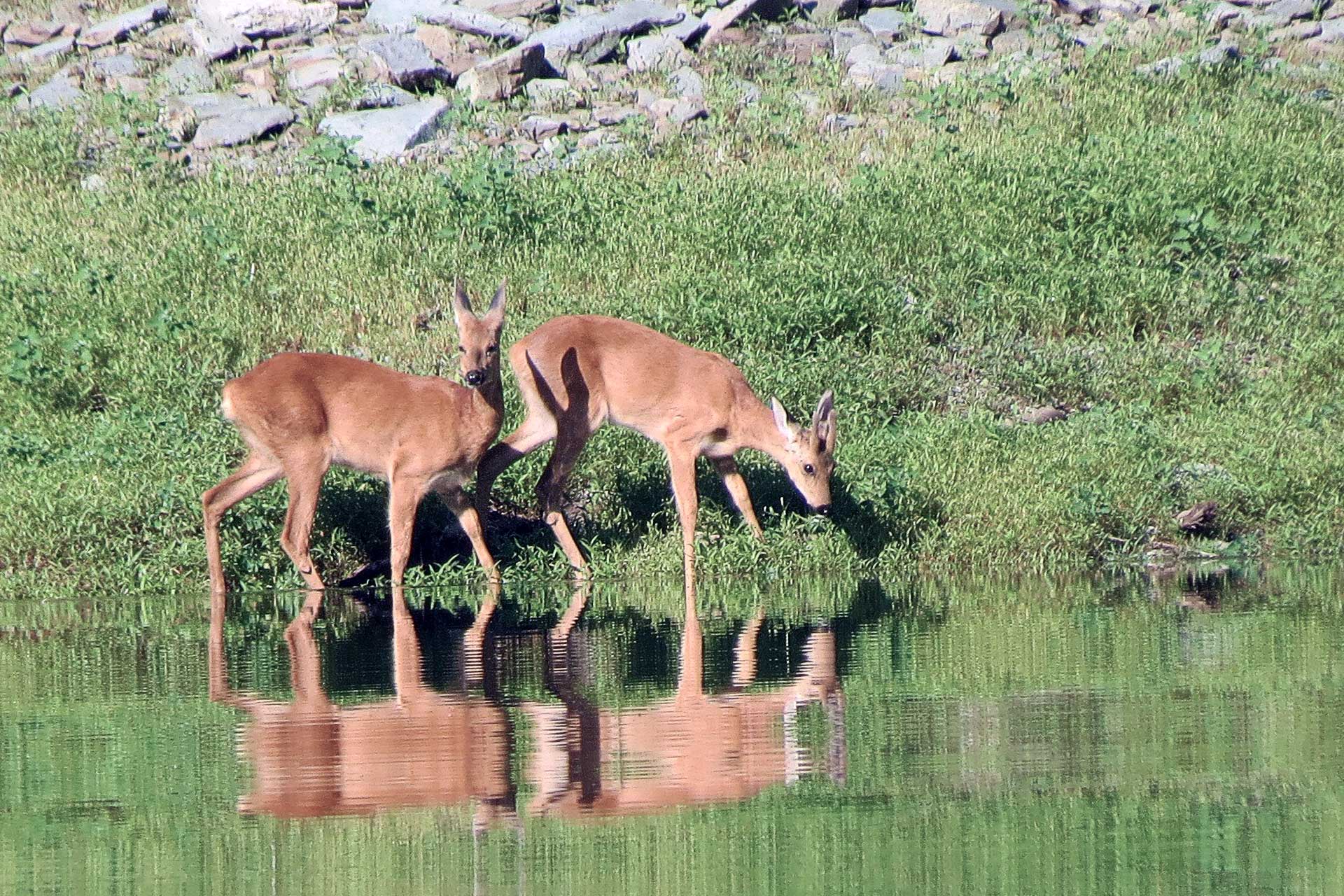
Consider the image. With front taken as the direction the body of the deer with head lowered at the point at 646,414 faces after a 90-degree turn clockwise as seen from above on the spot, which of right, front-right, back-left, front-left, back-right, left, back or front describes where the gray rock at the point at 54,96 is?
back-right

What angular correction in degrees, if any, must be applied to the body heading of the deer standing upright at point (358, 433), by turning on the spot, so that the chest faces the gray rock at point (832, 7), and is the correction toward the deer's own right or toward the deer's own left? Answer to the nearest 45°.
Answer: approximately 45° to the deer's own left

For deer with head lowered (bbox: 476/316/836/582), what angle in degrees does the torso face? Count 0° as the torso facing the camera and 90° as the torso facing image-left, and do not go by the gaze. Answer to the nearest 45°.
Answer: approximately 270°

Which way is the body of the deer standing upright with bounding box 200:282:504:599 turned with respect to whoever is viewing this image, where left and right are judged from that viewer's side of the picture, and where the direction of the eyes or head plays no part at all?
facing to the right of the viewer

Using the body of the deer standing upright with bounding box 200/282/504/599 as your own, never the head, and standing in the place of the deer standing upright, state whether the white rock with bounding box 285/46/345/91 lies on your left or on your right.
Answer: on your left

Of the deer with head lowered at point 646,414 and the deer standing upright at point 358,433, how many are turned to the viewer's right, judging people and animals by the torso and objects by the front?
2

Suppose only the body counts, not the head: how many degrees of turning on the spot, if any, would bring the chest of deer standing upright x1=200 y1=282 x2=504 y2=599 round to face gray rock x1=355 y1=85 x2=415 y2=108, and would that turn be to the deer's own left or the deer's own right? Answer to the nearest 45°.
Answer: approximately 90° to the deer's own left

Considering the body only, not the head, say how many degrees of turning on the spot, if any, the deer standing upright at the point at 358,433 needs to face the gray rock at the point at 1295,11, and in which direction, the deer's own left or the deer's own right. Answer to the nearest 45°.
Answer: approximately 45° to the deer's own left

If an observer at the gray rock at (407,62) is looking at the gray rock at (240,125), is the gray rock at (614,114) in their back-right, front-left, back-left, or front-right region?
back-left

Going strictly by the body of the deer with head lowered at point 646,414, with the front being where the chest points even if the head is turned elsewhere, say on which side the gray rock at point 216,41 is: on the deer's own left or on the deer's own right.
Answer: on the deer's own left
